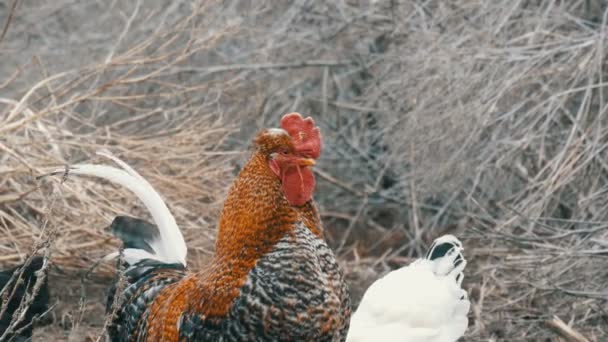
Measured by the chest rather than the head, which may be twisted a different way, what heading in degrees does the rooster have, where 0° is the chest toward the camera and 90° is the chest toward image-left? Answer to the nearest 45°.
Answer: approximately 315°

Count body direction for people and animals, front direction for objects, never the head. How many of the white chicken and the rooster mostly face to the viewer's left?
1

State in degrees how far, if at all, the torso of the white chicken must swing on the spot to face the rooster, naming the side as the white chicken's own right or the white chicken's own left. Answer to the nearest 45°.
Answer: approximately 45° to the white chicken's own left

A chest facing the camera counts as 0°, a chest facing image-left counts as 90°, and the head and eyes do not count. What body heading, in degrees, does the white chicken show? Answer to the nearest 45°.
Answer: approximately 90°
